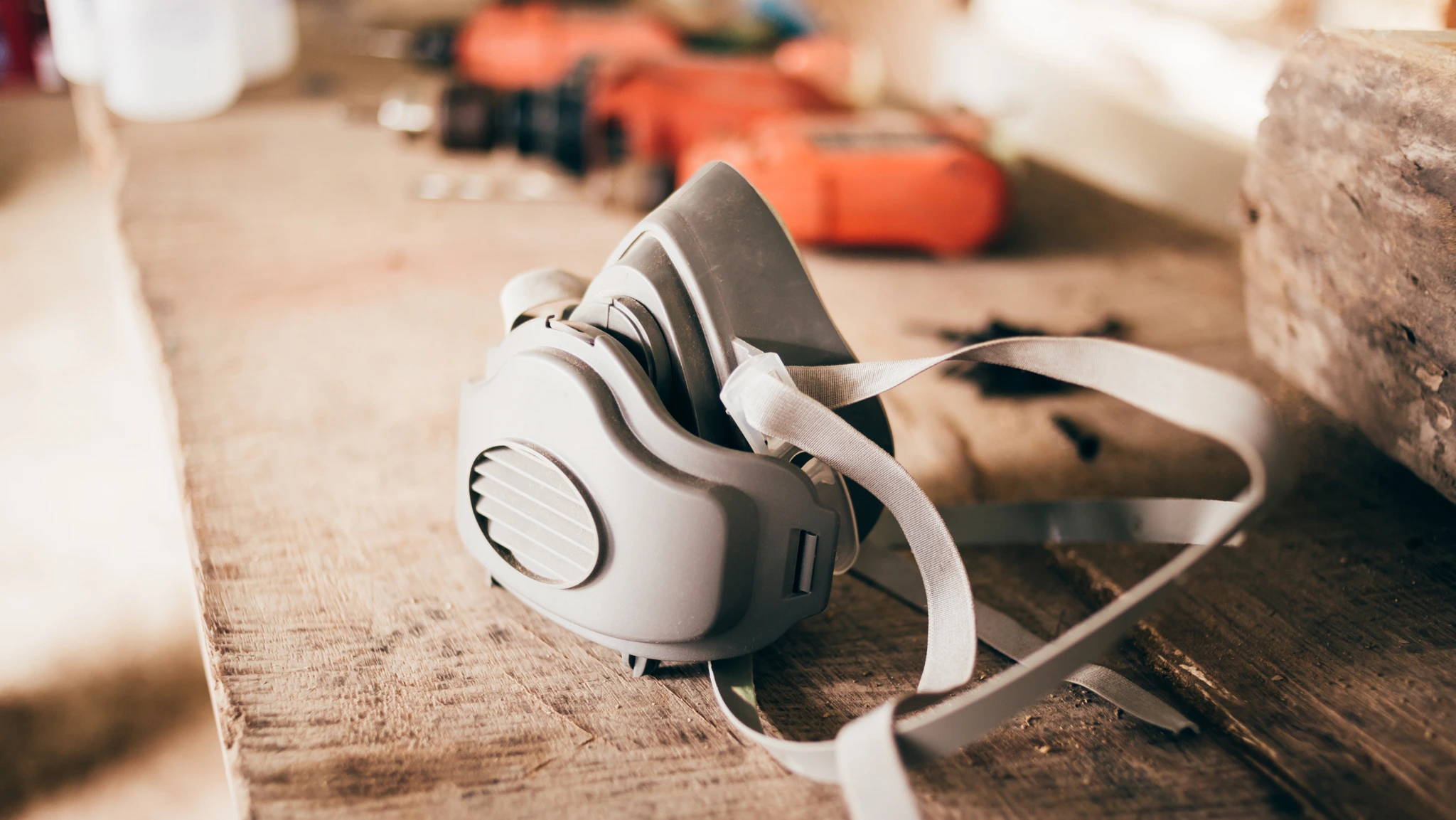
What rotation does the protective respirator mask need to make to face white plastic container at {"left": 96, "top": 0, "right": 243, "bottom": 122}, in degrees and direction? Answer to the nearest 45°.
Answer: approximately 90° to its right

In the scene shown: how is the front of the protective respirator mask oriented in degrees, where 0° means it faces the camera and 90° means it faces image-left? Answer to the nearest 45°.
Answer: approximately 45°

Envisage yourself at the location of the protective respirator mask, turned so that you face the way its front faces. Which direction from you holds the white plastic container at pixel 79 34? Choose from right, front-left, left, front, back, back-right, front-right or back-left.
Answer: right

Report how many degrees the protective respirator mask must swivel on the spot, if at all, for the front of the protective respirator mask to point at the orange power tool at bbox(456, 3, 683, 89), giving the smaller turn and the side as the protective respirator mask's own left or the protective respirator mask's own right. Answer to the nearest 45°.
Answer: approximately 135° to the protective respirator mask's own right

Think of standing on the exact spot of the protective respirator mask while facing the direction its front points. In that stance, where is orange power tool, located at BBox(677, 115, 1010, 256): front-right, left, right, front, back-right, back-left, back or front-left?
back-right
